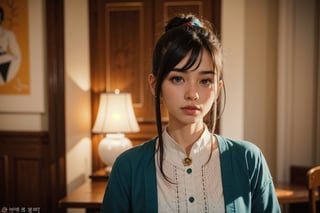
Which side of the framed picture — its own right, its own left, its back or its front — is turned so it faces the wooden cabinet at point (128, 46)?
left

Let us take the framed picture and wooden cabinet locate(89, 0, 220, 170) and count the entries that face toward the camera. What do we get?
2

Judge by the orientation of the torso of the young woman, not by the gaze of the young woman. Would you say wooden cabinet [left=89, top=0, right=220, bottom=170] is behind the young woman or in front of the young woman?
behind

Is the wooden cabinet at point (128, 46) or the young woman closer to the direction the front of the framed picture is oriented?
the young woman

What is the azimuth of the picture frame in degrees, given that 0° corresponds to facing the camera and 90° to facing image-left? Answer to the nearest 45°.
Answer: approximately 0°
